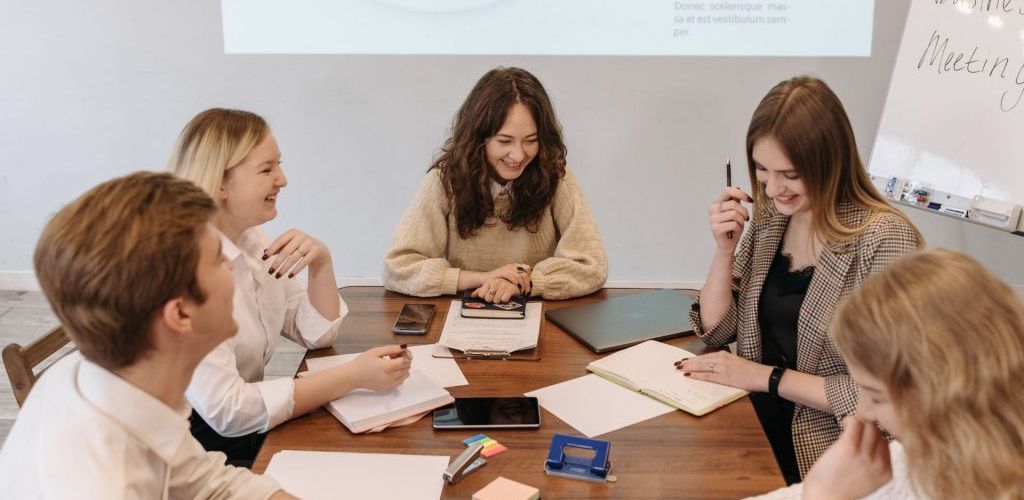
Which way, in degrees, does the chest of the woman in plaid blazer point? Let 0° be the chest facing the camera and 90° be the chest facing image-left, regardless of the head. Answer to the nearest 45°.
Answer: approximately 45°

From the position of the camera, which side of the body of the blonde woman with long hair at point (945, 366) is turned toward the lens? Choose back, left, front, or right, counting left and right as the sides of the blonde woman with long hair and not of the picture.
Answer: left

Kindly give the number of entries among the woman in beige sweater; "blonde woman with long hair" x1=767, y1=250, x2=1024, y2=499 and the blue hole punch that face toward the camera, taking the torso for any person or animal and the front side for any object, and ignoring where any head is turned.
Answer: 2

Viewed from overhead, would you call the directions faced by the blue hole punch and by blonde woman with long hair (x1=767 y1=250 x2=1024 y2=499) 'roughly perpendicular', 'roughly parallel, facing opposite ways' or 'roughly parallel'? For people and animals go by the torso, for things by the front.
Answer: roughly perpendicular

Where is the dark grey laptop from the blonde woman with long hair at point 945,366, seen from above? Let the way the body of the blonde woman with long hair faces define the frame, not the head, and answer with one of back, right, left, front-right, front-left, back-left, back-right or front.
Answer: front-right

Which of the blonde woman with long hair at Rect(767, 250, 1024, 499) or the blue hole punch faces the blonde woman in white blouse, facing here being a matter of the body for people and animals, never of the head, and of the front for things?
the blonde woman with long hair

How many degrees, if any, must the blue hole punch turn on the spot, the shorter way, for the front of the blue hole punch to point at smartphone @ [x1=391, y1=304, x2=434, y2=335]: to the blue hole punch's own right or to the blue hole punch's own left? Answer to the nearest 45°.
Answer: approximately 135° to the blue hole punch's own right

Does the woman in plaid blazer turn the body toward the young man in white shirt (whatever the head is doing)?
yes

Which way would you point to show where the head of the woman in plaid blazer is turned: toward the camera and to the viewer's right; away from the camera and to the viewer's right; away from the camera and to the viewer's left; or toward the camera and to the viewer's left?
toward the camera and to the viewer's left

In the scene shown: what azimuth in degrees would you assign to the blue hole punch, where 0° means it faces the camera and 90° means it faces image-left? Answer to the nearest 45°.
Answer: approximately 0°

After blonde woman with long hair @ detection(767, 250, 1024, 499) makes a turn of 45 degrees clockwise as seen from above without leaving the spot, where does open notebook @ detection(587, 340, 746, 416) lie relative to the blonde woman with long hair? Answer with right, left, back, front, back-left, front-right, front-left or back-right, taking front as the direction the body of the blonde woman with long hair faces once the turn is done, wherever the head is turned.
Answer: front
